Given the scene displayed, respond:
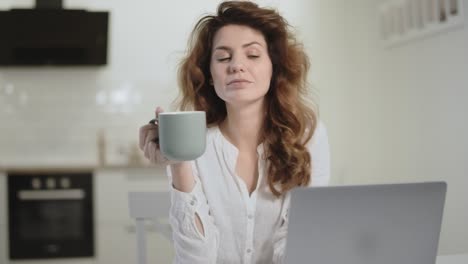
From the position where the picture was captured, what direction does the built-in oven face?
facing the viewer

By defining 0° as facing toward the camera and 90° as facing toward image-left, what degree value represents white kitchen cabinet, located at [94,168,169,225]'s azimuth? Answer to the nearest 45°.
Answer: approximately 0°

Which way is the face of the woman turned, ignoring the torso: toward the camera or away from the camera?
toward the camera

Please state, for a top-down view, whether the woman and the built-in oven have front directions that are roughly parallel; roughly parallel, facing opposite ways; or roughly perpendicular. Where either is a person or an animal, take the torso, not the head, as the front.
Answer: roughly parallel

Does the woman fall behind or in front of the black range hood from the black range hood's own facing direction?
in front

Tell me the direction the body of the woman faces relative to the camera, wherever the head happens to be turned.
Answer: toward the camera

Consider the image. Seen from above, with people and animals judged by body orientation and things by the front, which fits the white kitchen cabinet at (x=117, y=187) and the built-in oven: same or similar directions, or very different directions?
same or similar directions

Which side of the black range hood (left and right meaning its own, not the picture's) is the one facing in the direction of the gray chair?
front

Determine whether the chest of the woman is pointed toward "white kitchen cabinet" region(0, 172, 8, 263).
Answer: no

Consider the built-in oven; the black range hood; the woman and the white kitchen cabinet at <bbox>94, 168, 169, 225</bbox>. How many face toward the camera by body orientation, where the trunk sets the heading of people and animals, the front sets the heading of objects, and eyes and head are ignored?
4

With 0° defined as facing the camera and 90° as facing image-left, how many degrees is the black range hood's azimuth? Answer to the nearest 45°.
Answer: approximately 0°

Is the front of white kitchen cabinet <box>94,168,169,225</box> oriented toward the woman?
yes
